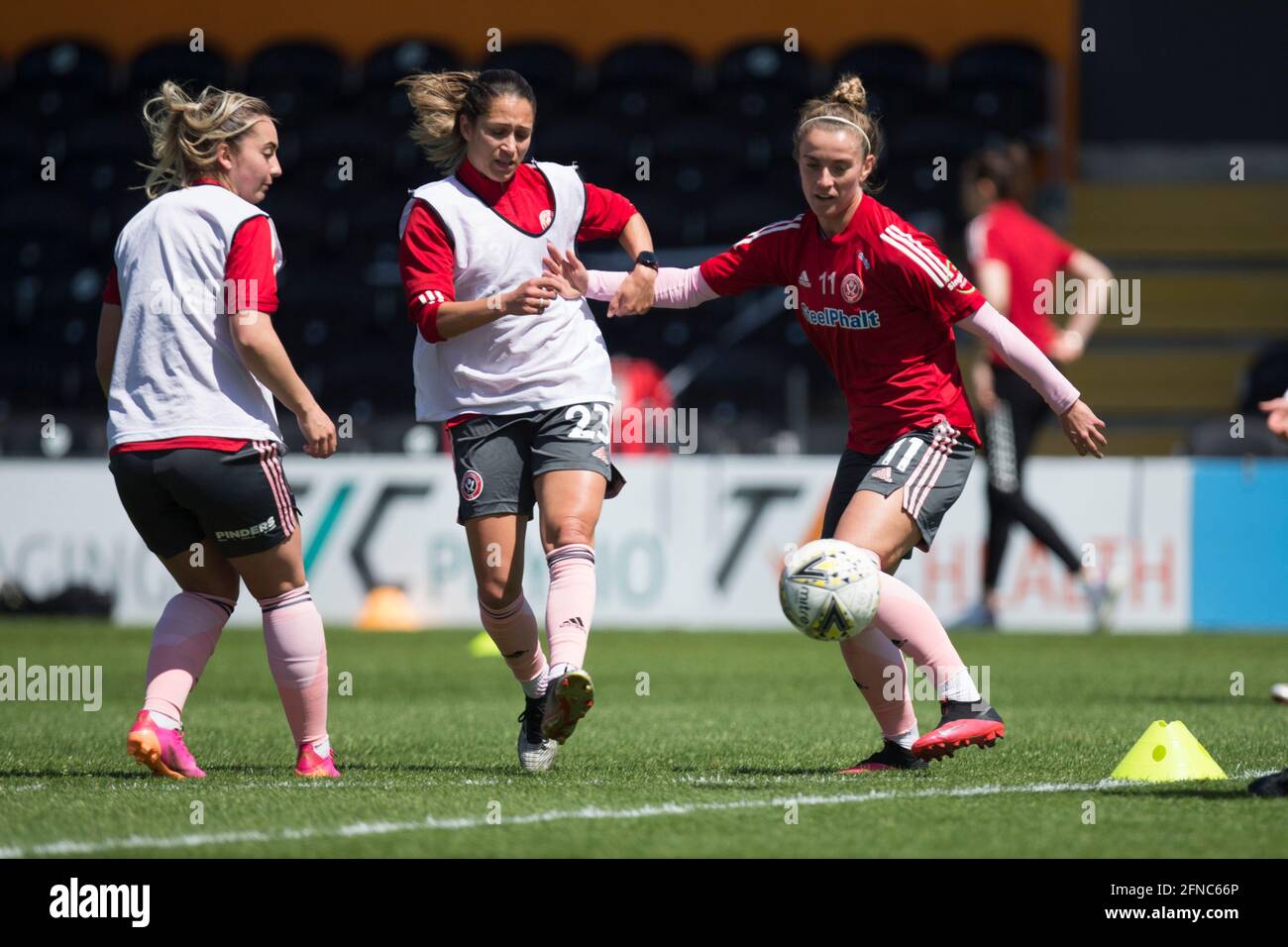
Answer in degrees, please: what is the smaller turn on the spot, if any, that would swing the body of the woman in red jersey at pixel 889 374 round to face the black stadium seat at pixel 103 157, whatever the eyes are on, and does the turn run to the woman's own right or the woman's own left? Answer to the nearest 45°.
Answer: approximately 90° to the woman's own right

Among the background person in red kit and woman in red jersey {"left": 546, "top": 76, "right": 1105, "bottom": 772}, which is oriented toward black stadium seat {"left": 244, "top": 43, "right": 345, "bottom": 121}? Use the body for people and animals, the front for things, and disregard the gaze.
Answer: the background person in red kit

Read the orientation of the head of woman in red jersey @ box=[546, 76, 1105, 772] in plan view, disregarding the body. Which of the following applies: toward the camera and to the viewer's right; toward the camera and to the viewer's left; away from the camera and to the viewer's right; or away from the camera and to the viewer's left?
toward the camera and to the viewer's left

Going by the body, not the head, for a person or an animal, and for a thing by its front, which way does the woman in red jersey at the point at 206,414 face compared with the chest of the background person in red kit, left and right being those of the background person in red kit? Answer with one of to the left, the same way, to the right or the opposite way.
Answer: to the right

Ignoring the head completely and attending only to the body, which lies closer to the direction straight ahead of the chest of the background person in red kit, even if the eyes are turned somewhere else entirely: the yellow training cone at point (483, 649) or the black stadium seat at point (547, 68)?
the black stadium seat

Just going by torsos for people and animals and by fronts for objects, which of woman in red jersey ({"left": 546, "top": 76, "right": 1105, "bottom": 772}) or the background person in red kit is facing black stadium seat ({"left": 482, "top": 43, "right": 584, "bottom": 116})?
the background person in red kit

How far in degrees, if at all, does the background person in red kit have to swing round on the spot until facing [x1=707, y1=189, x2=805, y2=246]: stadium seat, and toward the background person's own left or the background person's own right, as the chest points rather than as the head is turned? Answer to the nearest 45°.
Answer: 0° — they already face it

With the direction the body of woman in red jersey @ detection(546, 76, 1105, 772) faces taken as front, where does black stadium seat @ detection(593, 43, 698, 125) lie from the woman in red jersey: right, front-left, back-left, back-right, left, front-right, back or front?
back-right

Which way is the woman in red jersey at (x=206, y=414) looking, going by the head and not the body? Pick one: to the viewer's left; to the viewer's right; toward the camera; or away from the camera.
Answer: to the viewer's right

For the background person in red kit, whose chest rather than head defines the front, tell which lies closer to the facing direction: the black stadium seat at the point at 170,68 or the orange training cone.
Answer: the black stadium seat

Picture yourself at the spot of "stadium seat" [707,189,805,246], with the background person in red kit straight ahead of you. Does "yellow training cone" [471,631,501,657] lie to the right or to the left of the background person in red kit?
right
